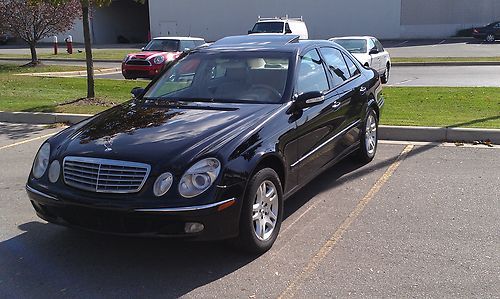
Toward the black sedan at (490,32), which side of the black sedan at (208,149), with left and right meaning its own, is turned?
back

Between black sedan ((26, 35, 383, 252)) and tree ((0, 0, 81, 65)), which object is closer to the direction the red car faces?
the black sedan

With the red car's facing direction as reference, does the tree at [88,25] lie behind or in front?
in front

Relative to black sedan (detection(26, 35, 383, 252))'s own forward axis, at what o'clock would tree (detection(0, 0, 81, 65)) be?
The tree is roughly at 4 o'clock from the black sedan.

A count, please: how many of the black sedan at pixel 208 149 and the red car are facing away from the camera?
0

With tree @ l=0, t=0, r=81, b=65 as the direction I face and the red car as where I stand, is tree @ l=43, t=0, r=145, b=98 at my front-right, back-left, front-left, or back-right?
back-left

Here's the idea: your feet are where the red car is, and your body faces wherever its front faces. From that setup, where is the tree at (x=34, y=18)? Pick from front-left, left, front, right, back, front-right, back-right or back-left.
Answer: right

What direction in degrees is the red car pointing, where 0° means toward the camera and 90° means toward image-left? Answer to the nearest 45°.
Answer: approximately 45°

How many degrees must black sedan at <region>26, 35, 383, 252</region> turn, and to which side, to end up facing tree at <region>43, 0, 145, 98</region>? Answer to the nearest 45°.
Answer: approximately 135° to its right

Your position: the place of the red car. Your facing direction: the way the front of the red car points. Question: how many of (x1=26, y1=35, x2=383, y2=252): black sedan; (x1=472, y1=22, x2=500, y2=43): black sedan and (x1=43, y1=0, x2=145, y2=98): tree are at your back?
1

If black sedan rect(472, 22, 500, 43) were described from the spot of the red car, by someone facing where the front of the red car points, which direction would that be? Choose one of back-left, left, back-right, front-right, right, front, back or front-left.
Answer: back
